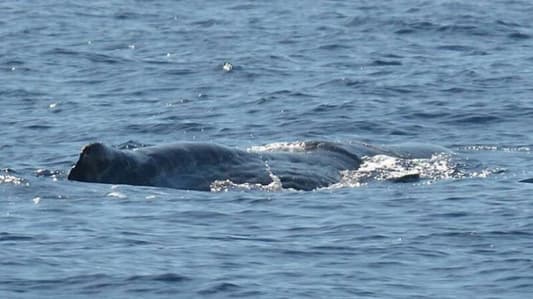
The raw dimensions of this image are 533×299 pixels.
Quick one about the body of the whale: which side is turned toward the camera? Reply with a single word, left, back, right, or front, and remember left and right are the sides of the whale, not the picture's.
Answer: left
